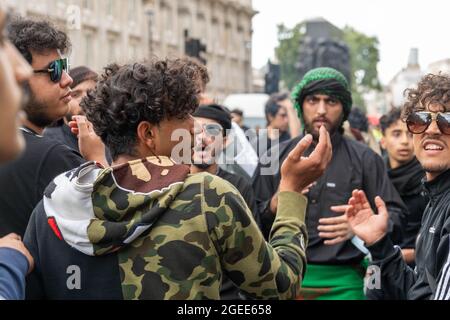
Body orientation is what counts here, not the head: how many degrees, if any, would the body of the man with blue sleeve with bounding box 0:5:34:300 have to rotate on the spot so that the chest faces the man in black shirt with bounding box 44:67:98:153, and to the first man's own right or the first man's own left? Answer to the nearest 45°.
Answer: approximately 90° to the first man's own left

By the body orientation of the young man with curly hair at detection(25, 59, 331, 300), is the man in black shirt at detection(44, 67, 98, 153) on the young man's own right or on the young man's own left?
on the young man's own left

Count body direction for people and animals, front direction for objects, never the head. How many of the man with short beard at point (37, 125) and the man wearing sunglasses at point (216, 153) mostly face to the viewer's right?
1

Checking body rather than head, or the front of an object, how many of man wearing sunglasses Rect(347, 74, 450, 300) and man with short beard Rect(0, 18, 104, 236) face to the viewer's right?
1

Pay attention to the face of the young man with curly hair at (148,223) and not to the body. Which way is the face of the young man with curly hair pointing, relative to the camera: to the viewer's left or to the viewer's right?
to the viewer's right

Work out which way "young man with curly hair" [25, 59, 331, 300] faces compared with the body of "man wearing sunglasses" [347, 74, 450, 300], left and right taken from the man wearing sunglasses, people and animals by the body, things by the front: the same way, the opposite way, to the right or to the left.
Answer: the opposite way

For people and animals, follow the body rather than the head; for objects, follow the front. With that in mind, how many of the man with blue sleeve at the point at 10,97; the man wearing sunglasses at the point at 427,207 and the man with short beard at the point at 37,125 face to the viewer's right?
2

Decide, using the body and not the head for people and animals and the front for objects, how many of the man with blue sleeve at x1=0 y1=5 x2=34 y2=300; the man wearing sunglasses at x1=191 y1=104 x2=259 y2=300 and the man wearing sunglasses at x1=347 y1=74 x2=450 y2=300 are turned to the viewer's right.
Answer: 1

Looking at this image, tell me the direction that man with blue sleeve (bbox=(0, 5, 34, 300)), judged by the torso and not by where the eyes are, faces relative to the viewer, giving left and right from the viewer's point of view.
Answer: facing to the right of the viewer

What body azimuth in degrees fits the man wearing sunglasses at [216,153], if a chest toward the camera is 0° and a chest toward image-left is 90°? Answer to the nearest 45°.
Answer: approximately 45°

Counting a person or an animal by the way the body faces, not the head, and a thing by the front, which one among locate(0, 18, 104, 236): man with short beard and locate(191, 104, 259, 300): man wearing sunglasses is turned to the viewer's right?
the man with short beard

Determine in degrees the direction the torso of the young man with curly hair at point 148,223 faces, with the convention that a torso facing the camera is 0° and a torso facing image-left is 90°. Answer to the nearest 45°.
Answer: approximately 225°

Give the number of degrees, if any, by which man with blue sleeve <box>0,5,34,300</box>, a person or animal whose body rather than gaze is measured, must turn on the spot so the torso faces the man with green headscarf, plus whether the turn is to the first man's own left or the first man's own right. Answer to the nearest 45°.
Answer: approximately 45° to the first man's own left

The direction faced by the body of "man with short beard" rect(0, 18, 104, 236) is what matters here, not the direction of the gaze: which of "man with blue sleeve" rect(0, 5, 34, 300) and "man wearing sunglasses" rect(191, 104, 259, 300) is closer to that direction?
the man wearing sunglasses

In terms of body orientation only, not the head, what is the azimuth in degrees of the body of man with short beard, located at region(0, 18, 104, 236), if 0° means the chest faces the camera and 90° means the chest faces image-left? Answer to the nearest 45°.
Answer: approximately 270°

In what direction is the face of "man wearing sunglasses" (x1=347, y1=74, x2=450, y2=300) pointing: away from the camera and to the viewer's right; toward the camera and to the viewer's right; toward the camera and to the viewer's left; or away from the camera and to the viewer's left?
toward the camera and to the viewer's left

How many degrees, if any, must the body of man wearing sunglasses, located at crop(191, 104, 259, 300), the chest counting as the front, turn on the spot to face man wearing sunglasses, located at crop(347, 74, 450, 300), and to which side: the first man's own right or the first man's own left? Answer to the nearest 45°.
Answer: approximately 90° to the first man's own left
